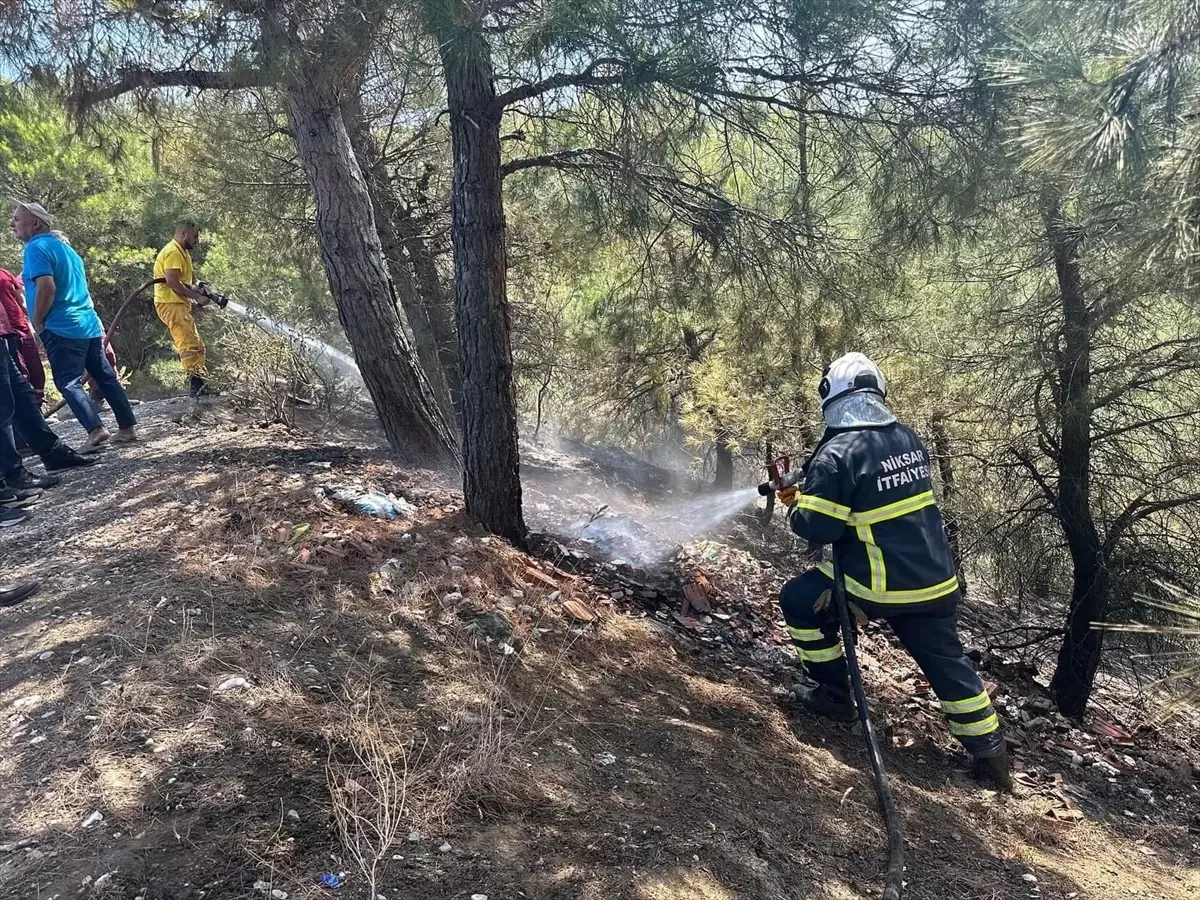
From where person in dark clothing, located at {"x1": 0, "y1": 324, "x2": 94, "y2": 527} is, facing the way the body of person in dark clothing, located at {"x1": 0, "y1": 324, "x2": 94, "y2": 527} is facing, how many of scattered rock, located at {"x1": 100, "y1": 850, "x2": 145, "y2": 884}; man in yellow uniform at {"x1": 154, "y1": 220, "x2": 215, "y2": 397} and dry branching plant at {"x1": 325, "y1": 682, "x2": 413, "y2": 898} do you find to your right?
2

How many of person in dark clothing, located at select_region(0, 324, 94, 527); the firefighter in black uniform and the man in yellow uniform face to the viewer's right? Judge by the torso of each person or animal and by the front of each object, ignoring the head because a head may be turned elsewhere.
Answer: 2

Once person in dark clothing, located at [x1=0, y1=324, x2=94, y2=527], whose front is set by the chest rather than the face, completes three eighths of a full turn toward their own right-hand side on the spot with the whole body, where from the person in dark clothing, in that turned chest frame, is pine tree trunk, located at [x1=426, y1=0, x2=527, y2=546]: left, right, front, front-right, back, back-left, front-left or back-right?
left

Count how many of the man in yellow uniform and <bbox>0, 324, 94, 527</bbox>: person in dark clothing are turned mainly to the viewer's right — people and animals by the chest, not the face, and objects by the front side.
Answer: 2

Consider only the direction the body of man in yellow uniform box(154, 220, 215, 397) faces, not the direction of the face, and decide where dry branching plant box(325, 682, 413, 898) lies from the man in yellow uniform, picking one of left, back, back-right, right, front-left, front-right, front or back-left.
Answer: right

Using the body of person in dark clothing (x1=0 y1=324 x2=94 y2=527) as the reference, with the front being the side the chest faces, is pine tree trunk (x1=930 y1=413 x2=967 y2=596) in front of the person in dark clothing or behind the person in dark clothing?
in front

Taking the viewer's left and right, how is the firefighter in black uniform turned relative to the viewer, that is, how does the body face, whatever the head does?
facing away from the viewer and to the left of the viewer

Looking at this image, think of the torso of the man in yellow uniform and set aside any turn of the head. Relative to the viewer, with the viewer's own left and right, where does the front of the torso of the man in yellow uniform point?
facing to the right of the viewer

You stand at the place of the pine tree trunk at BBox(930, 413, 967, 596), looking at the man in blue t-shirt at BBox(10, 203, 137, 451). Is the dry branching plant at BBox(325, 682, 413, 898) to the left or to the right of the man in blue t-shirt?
left

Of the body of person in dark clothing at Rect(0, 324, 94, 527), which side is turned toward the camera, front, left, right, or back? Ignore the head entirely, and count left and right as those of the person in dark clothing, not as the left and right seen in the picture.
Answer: right

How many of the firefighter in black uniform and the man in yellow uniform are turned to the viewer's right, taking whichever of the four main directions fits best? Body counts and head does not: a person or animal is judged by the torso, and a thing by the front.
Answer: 1

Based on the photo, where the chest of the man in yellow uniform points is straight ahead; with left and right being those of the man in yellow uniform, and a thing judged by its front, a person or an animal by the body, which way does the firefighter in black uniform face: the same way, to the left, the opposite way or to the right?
to the left

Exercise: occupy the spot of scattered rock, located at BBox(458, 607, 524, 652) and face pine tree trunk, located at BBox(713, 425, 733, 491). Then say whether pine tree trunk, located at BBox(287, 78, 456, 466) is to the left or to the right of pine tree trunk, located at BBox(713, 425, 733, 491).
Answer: left

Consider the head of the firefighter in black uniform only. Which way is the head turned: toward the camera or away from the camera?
away from the camera
